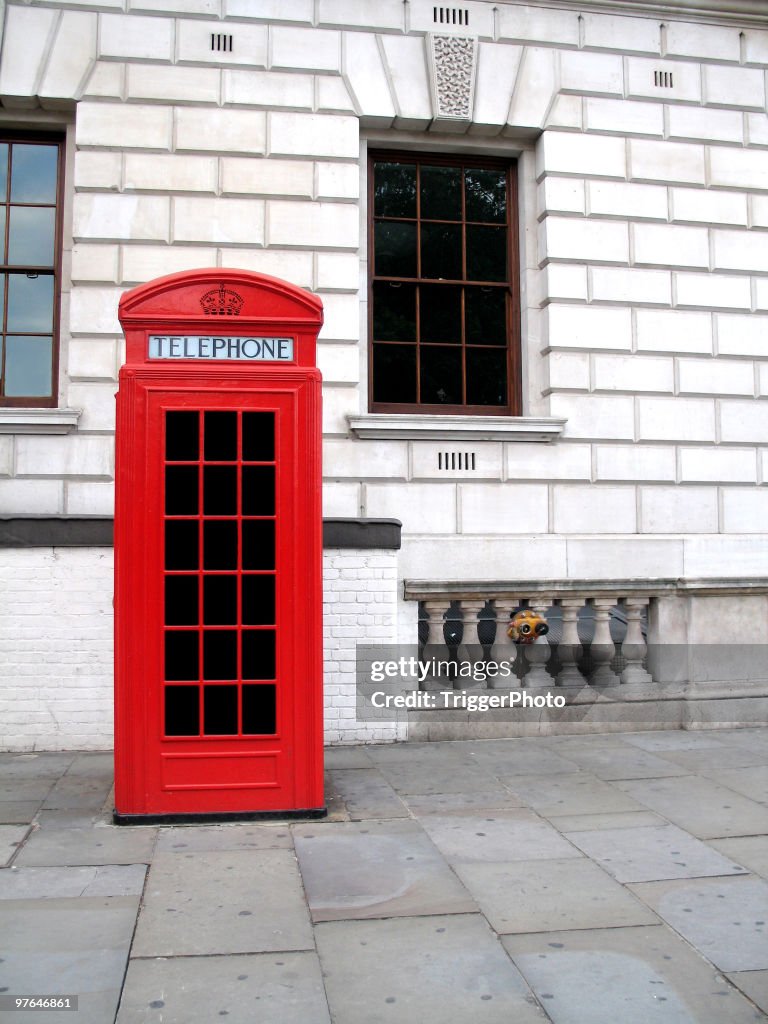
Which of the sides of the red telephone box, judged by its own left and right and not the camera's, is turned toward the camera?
front

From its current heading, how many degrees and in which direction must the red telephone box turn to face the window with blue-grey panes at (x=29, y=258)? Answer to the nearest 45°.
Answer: approximately 135° to its right
